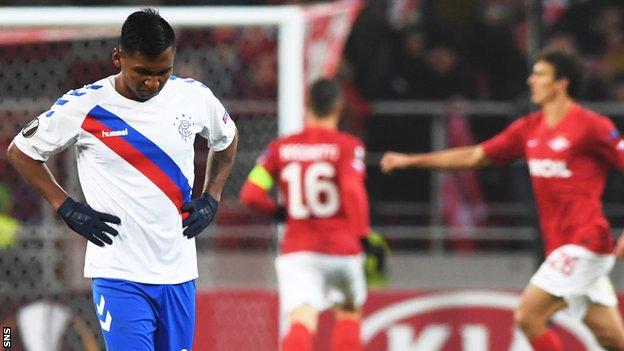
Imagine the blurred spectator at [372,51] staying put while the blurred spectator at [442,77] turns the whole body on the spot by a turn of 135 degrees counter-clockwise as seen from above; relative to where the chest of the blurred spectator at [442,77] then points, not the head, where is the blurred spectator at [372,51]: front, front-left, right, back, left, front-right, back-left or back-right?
back-left

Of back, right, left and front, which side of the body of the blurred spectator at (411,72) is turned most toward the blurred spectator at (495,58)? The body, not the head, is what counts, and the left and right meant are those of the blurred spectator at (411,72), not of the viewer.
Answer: left

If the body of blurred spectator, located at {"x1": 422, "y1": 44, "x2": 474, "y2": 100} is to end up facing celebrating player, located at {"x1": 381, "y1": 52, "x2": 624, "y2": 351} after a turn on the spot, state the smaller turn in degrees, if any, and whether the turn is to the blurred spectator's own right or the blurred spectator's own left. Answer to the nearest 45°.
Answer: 0° — they already face them

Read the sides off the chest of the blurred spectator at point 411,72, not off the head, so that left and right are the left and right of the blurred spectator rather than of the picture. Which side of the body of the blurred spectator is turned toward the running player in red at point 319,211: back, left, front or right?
front

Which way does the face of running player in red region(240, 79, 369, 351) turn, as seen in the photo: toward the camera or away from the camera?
away from the camera

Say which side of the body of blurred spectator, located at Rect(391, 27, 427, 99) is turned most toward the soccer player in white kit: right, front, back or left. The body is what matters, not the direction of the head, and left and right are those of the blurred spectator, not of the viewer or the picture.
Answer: front

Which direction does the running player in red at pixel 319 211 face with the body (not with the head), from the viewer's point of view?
away from the camera

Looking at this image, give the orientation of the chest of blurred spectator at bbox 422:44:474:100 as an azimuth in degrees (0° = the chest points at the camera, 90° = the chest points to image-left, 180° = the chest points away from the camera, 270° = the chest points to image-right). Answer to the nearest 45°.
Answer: approximately 0°

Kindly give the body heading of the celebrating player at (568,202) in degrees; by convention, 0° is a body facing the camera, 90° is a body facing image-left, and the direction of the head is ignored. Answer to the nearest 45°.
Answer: approximately 45°

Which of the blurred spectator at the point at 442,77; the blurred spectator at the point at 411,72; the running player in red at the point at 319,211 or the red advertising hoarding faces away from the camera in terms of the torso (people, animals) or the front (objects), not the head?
the running player in red
